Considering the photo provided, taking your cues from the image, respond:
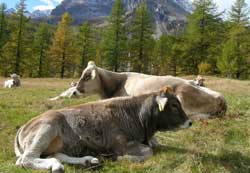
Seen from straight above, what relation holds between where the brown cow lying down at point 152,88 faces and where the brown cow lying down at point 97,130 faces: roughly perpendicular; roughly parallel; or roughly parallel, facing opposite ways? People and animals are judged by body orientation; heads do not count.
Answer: roughly parallel, facing opposite ways

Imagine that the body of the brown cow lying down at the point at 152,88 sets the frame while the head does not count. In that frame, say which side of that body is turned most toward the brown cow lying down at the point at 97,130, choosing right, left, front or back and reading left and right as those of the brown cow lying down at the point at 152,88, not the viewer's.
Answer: left

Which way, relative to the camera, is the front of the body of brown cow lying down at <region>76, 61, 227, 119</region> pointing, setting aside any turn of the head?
to the viewer's left

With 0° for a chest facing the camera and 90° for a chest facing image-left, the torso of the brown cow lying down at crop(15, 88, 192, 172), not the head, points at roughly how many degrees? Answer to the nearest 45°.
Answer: approximately 270°

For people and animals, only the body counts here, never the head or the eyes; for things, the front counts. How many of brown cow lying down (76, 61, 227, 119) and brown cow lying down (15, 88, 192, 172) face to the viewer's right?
1
